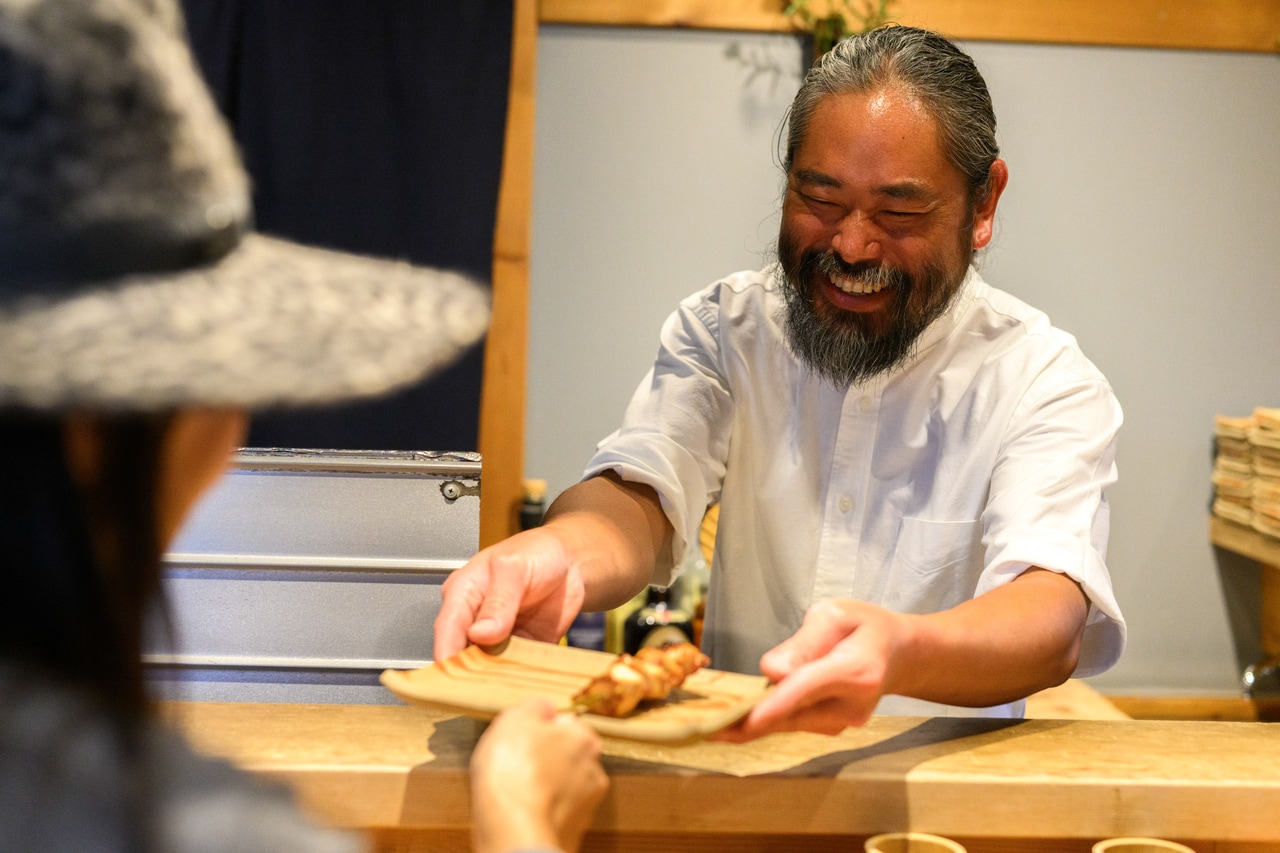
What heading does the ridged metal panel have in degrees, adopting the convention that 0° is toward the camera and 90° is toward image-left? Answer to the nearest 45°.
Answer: approximately 0°

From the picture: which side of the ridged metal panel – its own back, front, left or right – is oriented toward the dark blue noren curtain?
back

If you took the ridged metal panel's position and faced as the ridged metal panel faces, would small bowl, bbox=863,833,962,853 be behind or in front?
in front

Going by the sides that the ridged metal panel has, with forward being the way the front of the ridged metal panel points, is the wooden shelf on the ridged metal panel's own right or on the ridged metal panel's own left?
on the ridged metal panel's own left

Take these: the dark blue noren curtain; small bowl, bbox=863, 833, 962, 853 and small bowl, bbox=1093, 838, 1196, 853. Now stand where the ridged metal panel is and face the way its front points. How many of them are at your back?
1

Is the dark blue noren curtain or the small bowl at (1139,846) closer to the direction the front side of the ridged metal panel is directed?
the small bowl
